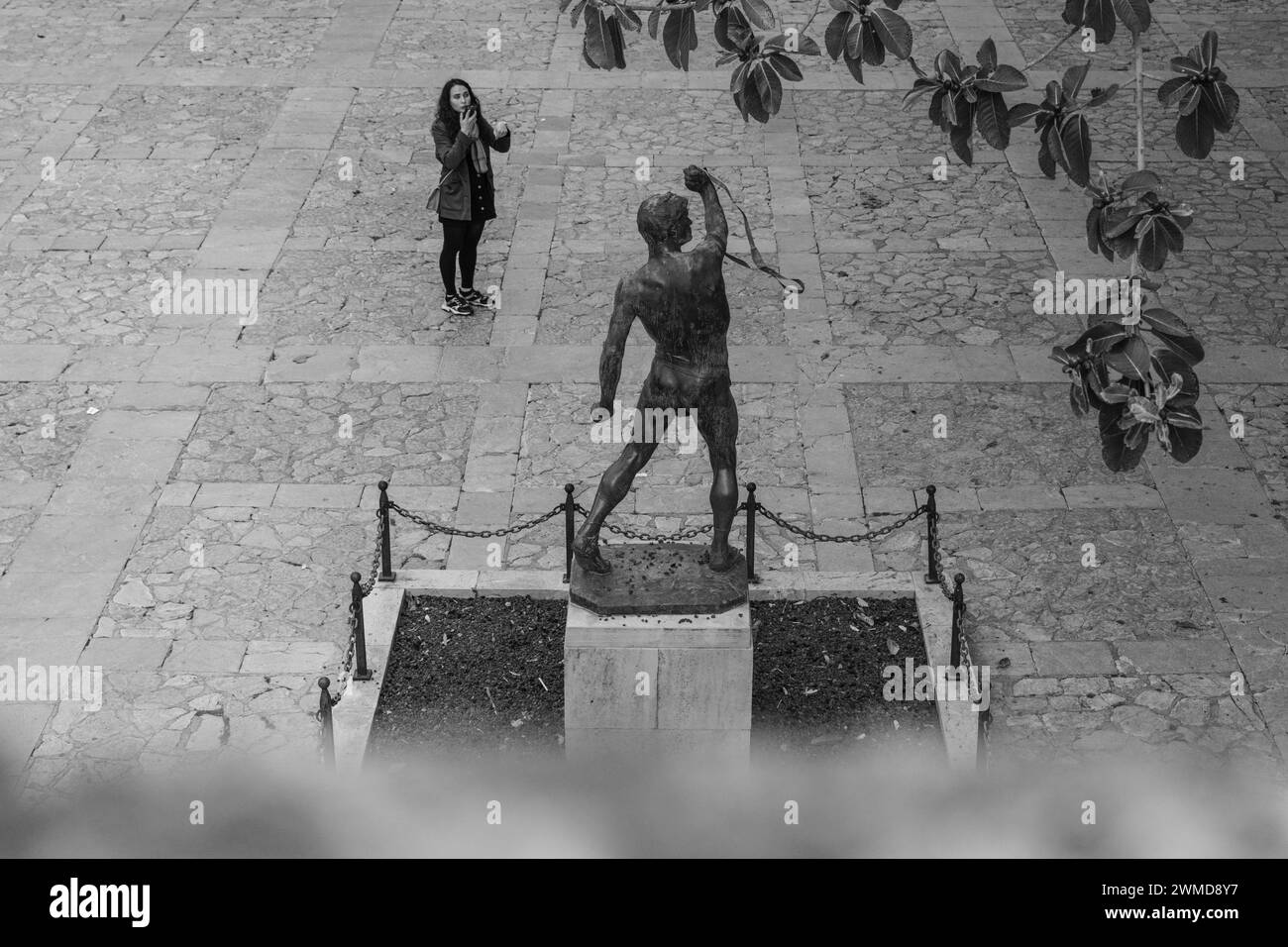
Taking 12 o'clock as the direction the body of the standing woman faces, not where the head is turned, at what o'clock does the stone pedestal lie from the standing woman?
The stone pedestal is roughly at 1 o'clock from the standing woman.

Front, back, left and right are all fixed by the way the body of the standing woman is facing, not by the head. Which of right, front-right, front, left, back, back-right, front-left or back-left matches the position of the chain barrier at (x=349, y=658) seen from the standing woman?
front-right

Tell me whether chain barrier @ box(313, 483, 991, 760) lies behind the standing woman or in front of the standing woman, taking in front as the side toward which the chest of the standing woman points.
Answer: in front

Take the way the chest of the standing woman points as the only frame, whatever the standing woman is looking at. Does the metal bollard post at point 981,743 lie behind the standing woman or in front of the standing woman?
in front

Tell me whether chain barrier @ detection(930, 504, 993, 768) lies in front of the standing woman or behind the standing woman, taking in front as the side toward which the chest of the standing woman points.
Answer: in front
